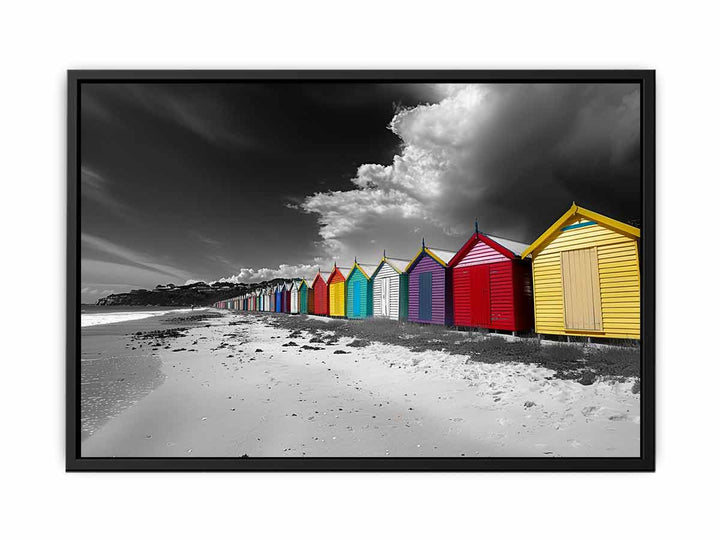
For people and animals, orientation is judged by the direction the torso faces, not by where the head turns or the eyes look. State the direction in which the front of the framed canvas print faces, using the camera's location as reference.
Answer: facing the viewer
